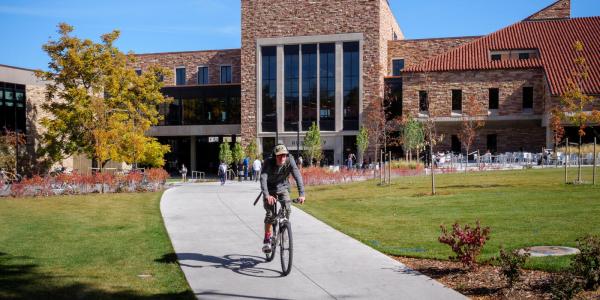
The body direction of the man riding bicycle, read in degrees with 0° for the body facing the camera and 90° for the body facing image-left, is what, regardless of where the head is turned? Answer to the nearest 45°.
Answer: approximately 0°

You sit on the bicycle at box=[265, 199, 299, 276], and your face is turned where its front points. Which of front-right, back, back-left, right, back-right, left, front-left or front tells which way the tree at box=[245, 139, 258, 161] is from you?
back

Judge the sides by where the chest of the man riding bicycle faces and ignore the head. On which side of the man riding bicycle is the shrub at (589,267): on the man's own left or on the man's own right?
on the man's own left

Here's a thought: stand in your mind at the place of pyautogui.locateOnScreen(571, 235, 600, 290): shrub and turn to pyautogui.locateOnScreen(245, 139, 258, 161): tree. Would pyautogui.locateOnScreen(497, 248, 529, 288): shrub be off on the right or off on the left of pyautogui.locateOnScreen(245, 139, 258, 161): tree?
left

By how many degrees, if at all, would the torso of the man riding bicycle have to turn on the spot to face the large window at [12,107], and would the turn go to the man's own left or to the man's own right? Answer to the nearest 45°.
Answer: approximately 135° to the man's own right

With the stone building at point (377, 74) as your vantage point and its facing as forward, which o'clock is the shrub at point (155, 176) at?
The shrub is roughly at 1 o'clock from the stone building.

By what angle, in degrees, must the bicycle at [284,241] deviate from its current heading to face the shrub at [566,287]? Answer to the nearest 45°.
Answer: approximately 45° to its left

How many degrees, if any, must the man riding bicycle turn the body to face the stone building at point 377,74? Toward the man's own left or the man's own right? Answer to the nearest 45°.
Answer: approximately 180°

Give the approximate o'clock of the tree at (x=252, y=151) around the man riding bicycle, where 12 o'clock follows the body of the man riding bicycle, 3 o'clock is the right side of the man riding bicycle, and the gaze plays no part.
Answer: The tree is roughly at 6 o'clock from the man riding bicycle.

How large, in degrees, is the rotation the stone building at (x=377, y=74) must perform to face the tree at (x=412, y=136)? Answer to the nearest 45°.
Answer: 0° — it already faces it
